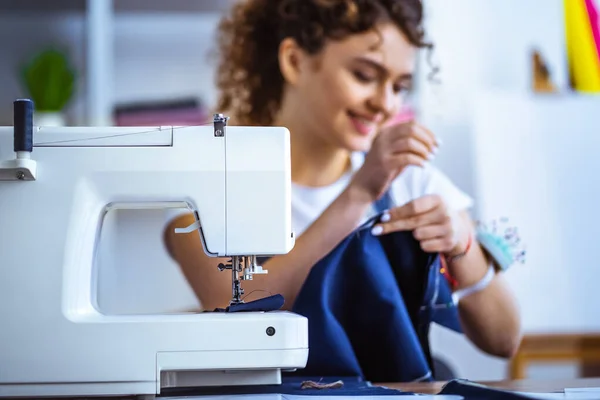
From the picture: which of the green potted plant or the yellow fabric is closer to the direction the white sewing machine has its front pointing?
the green potted plant

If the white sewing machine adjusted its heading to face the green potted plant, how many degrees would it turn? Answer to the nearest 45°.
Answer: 0° — it already faces it

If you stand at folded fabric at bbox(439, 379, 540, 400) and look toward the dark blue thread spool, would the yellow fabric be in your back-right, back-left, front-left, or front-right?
back-right

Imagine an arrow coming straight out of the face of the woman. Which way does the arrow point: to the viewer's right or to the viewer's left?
to the viewer's right

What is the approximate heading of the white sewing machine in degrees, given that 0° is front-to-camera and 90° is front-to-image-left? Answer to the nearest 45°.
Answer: approximately 180°

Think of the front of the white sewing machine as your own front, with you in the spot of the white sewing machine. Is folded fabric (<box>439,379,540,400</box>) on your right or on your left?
on your right

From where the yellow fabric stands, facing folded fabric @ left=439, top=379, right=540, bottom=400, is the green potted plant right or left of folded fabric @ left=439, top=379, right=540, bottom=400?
right
